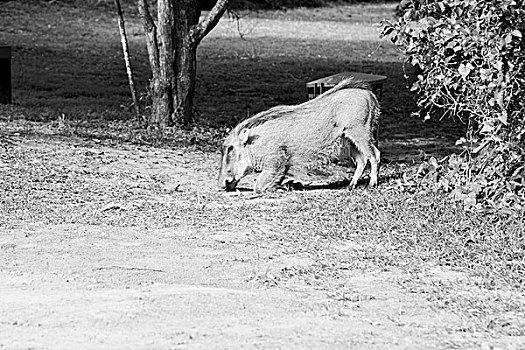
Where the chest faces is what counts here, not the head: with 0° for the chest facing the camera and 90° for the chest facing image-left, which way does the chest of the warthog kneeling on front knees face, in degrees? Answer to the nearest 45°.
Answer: approximately 90°

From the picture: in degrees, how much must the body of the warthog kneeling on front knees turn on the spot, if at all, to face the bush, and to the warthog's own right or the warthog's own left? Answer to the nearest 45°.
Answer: approximately 135° to the warthog's own left
